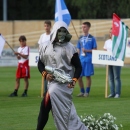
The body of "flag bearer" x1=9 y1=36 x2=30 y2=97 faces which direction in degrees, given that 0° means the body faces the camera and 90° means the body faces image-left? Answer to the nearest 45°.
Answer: approximately 45°

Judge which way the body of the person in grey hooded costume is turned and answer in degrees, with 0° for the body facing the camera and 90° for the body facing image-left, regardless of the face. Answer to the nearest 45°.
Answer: approximately 0°

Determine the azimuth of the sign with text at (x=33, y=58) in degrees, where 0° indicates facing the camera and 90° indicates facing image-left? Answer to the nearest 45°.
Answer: approximately 0°

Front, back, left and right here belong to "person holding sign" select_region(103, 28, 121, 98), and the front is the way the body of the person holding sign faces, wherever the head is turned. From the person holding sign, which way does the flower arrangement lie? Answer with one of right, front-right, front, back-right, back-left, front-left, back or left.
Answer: front-left

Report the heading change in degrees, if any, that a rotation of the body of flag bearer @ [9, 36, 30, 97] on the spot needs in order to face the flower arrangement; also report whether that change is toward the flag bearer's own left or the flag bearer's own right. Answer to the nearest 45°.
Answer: approximately 45° to the flag bearer's own left

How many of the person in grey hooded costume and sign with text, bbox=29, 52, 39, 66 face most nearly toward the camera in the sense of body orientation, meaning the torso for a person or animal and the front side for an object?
2
